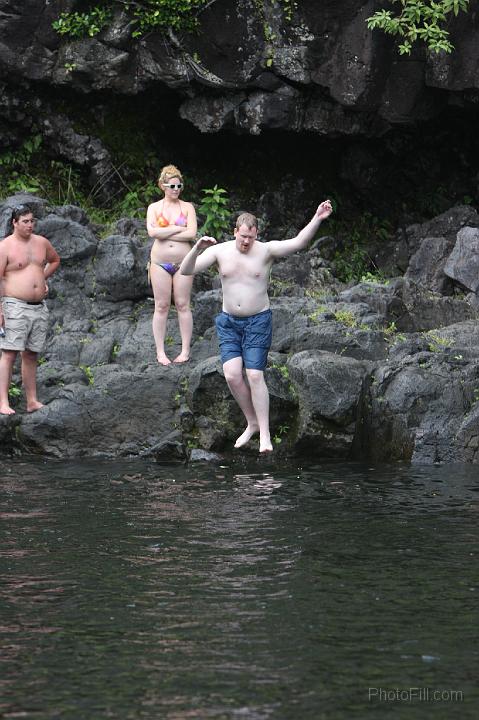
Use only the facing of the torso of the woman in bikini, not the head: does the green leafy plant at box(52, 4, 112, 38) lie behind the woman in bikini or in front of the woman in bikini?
behind

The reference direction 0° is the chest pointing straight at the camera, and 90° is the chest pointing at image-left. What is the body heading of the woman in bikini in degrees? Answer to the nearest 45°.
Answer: approximately 0°

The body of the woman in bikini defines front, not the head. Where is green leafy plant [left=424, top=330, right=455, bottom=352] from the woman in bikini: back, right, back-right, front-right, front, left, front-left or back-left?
left

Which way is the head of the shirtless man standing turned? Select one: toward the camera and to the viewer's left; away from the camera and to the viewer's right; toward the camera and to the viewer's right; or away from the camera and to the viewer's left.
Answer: toward the camera and to the viewer's right

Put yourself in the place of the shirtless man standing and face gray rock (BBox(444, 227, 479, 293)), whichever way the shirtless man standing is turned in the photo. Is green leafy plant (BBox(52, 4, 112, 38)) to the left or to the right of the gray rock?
left

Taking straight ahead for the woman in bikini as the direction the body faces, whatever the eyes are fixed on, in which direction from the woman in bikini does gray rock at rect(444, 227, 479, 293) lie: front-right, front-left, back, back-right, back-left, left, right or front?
back-left

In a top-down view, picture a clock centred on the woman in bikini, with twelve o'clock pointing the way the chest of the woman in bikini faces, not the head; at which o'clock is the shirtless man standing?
The shirtless man standing is roughly at 3 o'clock from the woman in bikini.

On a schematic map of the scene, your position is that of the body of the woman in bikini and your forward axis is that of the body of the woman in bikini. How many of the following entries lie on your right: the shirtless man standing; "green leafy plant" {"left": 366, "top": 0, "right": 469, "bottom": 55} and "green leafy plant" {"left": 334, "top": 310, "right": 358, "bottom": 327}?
1

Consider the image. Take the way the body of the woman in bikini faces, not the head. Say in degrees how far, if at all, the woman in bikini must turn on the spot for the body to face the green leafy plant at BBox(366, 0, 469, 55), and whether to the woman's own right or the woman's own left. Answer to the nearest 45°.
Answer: approximately 135° to the woman's own left
